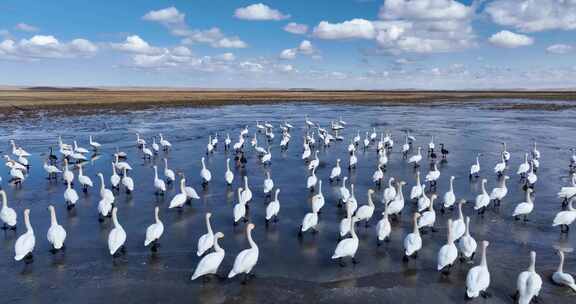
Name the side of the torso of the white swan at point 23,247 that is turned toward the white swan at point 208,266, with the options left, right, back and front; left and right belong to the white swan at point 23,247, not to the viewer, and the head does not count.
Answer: right

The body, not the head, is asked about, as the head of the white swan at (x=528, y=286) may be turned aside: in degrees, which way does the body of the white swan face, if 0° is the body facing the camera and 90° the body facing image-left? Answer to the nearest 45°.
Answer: approximately 180°

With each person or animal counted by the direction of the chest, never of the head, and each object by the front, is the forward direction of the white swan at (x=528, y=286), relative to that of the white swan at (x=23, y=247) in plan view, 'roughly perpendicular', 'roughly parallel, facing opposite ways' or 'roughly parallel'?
roughly parallel

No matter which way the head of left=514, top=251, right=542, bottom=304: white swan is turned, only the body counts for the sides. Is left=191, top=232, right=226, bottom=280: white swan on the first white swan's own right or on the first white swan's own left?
on the first white swan's own left

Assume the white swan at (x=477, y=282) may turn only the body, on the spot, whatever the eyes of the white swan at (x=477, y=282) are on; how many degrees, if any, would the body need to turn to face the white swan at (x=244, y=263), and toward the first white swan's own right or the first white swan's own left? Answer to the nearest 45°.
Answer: approximately 135° to the first white swan's own left

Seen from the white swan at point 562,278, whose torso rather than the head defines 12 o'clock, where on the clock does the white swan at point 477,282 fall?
the white swan at point 477,282 is roughly at 9 o'clock from the white swan at point 562,278.

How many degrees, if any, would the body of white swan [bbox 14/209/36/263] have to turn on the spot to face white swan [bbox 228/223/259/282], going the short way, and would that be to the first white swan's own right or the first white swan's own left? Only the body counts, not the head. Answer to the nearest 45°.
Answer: approximately 90° to the first white swan's own right

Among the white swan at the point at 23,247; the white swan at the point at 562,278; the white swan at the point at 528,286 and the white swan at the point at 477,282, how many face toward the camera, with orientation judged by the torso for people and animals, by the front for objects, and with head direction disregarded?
0

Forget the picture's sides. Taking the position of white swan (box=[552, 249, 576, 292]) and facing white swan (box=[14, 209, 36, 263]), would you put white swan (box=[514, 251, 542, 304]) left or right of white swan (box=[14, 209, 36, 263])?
left

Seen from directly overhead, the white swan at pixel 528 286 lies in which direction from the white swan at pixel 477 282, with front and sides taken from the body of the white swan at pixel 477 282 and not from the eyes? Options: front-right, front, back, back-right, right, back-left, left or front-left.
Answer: front-right

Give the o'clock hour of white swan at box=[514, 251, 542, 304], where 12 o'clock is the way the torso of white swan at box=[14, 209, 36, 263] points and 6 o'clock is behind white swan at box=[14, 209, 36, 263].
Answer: white swan at box=[514, 251, 542, 304] is roughly at 3 o'clock from white swan at box=[14, 209, 36, 263].

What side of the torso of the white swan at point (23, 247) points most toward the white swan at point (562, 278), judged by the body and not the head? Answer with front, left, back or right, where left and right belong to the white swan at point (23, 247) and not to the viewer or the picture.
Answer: right

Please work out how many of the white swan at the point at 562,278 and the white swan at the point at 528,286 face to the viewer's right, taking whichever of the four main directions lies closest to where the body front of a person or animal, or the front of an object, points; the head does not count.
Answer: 0

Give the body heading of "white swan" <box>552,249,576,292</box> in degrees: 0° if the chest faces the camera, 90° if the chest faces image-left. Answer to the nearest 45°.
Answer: approximately 135°
